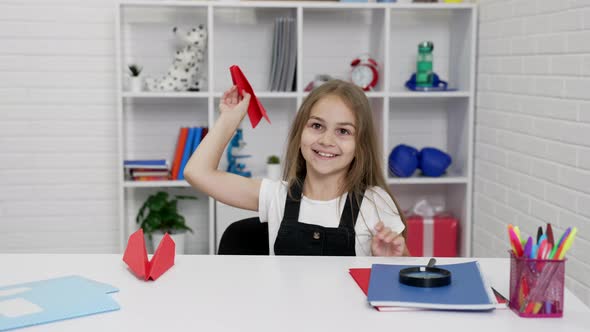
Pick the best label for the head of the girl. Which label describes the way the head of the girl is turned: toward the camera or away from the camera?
toward the camera

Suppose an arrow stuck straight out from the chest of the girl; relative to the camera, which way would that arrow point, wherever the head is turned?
toward the camera

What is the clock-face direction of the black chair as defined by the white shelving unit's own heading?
The black chair is roughly at 12 o'clock from the white shelving unit.

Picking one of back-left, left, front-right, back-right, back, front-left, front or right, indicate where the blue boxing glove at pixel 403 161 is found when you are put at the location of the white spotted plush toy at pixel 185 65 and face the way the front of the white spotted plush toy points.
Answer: back

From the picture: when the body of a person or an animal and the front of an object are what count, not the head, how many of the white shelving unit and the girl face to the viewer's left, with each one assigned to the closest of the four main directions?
0

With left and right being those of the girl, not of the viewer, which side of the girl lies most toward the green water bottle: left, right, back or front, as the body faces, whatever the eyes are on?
back

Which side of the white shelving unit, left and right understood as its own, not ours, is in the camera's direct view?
front

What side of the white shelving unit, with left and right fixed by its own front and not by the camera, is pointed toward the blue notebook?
front

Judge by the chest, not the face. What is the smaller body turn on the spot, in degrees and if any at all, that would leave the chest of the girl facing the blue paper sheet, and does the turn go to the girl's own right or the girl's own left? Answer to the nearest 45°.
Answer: approximately 45° to the girl's own right

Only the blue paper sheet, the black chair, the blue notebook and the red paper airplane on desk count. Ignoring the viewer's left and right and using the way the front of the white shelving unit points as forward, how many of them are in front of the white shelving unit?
4

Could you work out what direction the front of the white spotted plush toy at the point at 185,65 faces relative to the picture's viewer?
facing to the left of the viewer
